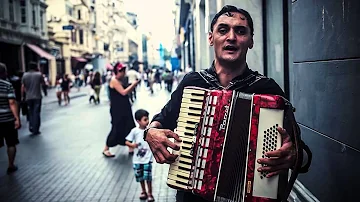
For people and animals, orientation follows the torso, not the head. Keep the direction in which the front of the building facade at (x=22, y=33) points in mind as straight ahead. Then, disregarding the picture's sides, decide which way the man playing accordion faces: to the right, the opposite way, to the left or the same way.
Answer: to the right

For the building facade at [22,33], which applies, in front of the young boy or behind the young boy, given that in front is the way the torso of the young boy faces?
behind

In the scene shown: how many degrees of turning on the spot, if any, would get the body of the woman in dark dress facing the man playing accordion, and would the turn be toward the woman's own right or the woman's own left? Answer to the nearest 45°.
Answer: approximately 90° to the woman's own right

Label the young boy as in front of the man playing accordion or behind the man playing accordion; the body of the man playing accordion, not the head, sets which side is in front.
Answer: behind

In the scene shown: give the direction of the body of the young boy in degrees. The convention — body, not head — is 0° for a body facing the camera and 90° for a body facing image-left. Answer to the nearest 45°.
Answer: approximately 315°

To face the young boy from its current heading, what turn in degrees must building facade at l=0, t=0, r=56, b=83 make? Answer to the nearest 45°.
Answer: approximately 45° to its right

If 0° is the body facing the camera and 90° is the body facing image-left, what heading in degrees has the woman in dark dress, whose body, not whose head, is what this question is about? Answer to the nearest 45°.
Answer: approximately 270°

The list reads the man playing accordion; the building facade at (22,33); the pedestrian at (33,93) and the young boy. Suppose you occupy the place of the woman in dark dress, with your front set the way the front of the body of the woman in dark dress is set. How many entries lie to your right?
2

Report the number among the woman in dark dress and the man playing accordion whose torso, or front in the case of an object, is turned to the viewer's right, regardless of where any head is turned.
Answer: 1

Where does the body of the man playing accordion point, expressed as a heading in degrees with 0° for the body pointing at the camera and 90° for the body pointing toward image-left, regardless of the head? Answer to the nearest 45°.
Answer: approximately 0°
